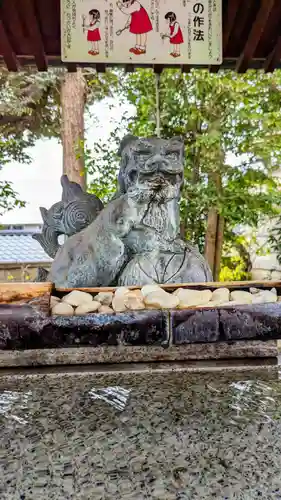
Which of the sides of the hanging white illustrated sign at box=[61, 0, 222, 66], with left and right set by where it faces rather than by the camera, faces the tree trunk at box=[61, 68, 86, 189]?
back

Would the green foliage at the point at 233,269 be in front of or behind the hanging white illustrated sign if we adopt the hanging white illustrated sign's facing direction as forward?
behind

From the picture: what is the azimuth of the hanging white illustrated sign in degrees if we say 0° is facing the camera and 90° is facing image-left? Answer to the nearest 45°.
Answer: approximately 0°
